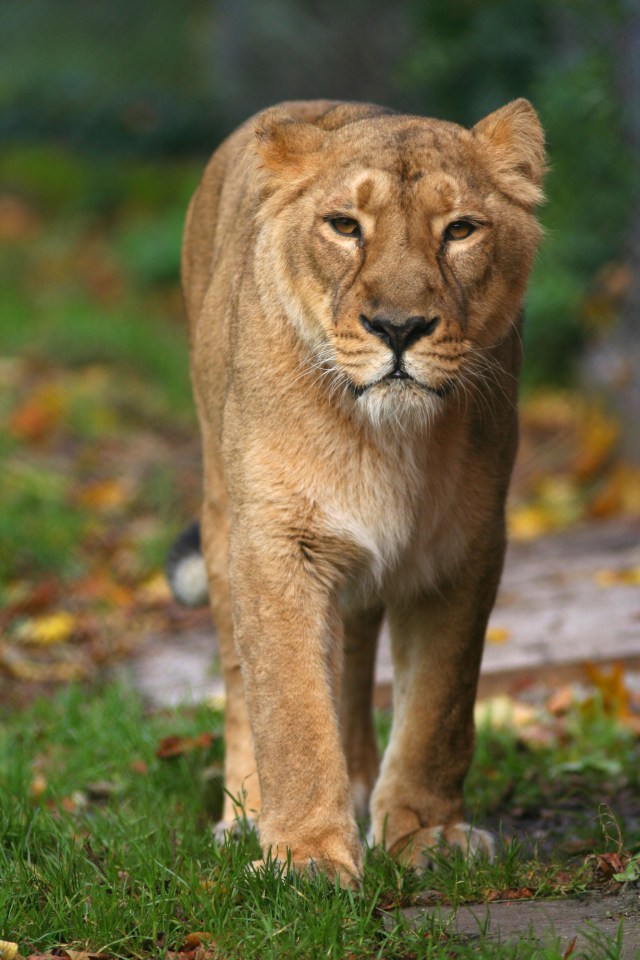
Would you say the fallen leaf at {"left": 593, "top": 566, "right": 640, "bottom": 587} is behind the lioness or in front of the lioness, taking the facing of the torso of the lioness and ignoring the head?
behind

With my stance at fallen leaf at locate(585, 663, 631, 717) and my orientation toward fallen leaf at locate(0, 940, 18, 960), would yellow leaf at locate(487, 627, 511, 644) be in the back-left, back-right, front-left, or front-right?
back-right

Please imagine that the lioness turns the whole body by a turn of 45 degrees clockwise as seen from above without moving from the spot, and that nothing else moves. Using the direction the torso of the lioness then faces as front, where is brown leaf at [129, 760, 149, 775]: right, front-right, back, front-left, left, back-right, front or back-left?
right

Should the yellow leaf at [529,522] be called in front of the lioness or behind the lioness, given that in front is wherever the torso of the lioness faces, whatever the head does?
behind

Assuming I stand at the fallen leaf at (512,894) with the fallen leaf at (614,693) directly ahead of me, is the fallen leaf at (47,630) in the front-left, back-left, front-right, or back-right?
front-left

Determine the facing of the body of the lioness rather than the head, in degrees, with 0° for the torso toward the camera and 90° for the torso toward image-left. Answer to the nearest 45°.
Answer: approximately 0°

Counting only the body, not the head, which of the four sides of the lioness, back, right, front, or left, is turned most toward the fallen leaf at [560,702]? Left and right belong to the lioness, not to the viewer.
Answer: back

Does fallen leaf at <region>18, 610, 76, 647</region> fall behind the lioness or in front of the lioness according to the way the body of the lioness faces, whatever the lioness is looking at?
behind

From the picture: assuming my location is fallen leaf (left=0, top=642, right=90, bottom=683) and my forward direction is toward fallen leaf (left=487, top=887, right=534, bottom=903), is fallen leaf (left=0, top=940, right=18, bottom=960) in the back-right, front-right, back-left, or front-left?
front-right

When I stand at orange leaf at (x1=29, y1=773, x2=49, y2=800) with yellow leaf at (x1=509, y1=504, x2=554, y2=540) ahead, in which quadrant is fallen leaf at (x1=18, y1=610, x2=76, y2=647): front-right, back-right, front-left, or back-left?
front-left
